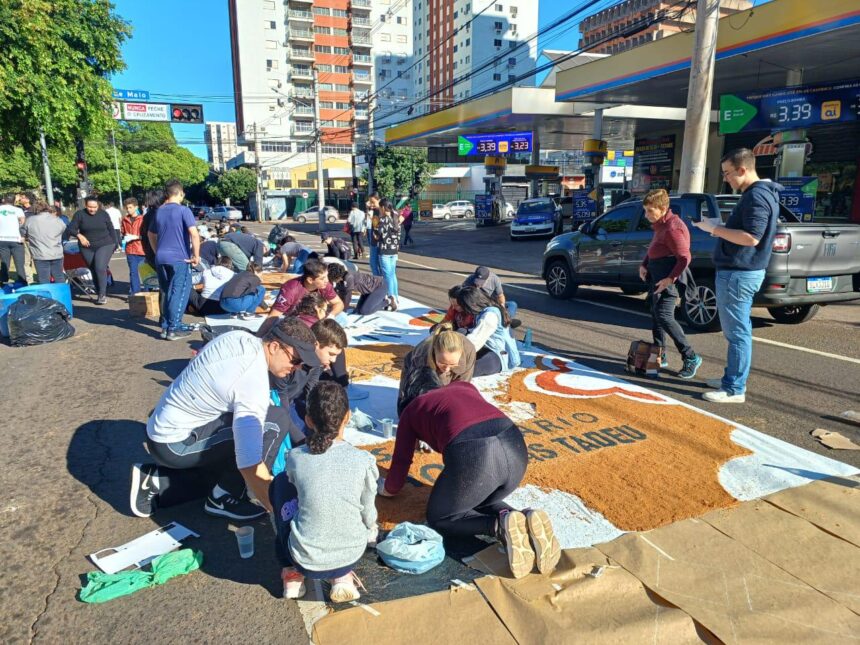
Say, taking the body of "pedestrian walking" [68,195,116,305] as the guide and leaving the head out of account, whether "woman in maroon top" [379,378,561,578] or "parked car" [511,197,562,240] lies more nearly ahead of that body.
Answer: the woman in maroon top

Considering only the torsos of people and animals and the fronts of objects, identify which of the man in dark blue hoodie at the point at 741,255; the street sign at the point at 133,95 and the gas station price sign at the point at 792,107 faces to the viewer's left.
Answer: the man in dark blue hoodie

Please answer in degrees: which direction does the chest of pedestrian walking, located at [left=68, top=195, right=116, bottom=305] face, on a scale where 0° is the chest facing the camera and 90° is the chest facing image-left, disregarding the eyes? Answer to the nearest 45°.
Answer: approximately 0°

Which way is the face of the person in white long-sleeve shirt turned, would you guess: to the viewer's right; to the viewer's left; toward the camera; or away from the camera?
to the viewer's right

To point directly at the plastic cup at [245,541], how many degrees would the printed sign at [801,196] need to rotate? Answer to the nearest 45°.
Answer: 0° — it already faces it

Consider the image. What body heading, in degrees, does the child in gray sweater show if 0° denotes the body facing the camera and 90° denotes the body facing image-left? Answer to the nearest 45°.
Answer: approximately 180°

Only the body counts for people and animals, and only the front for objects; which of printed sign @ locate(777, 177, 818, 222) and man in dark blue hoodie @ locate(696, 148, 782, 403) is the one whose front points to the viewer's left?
the man in dark blue hoodie

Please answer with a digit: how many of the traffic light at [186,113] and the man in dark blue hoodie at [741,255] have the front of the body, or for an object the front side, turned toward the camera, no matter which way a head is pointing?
1

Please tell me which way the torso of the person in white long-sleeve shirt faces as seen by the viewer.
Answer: to the viewer's right

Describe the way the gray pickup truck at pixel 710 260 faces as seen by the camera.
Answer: facing away from the viewer and to the left of the viewer

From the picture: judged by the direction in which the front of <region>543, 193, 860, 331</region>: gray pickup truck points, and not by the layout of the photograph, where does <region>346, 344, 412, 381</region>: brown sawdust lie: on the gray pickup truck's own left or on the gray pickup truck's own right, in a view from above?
on the gray pickup truck's own left

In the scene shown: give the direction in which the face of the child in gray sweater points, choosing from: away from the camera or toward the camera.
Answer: away from the camera

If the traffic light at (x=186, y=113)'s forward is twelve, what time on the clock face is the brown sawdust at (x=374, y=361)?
The brown sawdust is roughly at 12 o'clock from the traffic light.

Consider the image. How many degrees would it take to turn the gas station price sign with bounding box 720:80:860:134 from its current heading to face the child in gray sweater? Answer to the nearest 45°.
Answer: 0° — it already faces them

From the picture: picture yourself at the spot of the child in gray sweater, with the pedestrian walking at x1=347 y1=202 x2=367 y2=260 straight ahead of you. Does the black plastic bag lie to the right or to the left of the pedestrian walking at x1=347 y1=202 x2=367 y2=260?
left
